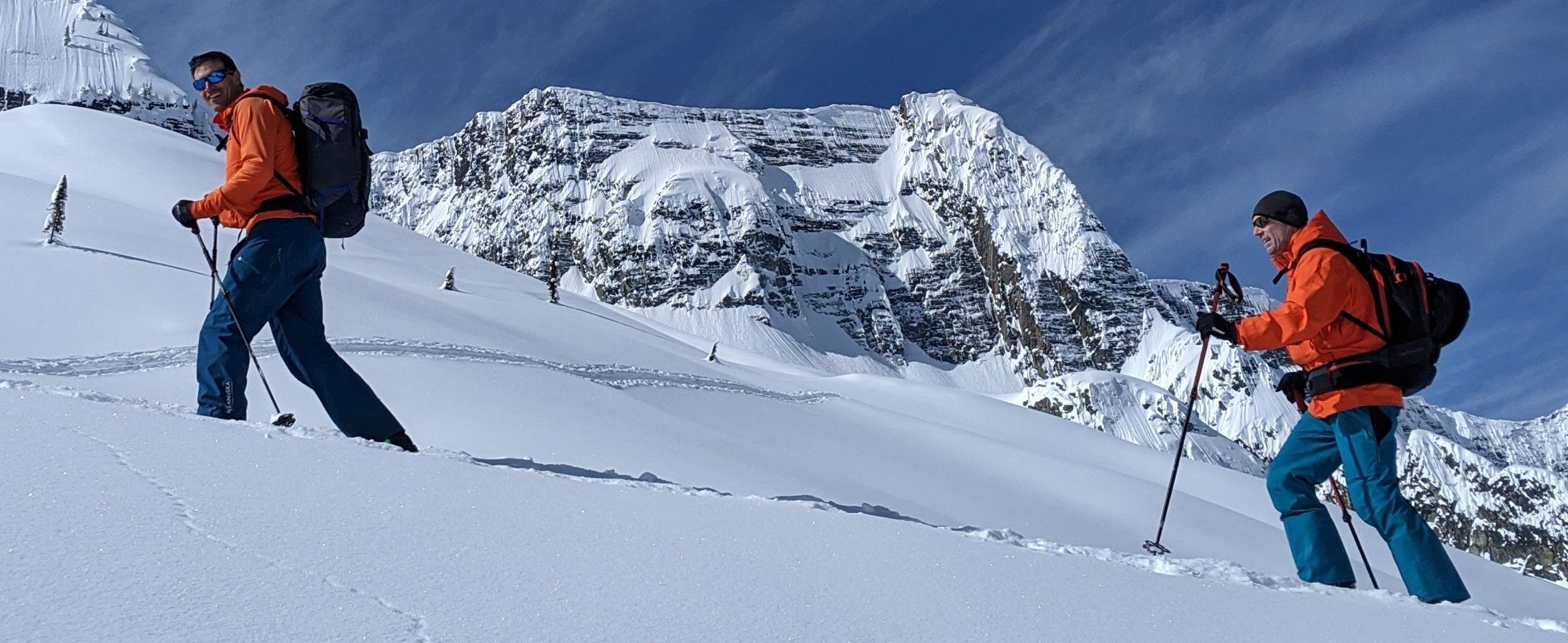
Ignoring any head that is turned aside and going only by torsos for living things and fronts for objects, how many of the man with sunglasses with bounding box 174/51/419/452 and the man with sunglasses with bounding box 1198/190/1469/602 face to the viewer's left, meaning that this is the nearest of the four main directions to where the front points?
2

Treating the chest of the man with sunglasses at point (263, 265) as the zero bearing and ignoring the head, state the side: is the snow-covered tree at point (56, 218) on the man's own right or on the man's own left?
on the man's own right

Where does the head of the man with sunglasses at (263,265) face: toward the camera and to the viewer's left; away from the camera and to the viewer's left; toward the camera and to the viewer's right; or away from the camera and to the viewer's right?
toward the camera and to the viewer's left

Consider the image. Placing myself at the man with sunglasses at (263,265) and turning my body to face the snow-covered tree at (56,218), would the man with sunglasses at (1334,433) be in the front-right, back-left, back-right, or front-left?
back-right

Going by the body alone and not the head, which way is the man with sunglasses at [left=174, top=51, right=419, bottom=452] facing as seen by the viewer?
to the viewer's left

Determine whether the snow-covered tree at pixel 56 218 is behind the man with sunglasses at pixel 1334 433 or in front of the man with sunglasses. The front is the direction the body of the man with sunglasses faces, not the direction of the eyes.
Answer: in front

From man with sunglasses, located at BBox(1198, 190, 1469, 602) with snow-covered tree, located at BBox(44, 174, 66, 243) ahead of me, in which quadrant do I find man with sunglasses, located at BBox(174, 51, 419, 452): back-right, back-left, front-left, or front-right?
front-left

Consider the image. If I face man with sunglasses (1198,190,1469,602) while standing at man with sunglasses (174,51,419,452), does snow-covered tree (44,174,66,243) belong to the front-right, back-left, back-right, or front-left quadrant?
back-left

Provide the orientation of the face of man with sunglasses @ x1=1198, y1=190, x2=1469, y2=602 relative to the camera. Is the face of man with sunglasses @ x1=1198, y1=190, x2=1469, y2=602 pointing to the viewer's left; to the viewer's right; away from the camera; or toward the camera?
to the viewer's left

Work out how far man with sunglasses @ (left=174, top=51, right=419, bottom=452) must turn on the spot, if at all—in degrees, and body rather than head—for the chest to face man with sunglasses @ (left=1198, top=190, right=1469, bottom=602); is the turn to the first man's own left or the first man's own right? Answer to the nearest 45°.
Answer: approximately 135° to the first man's own left

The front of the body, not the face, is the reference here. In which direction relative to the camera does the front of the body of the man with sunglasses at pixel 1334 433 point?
to the viewer's left
